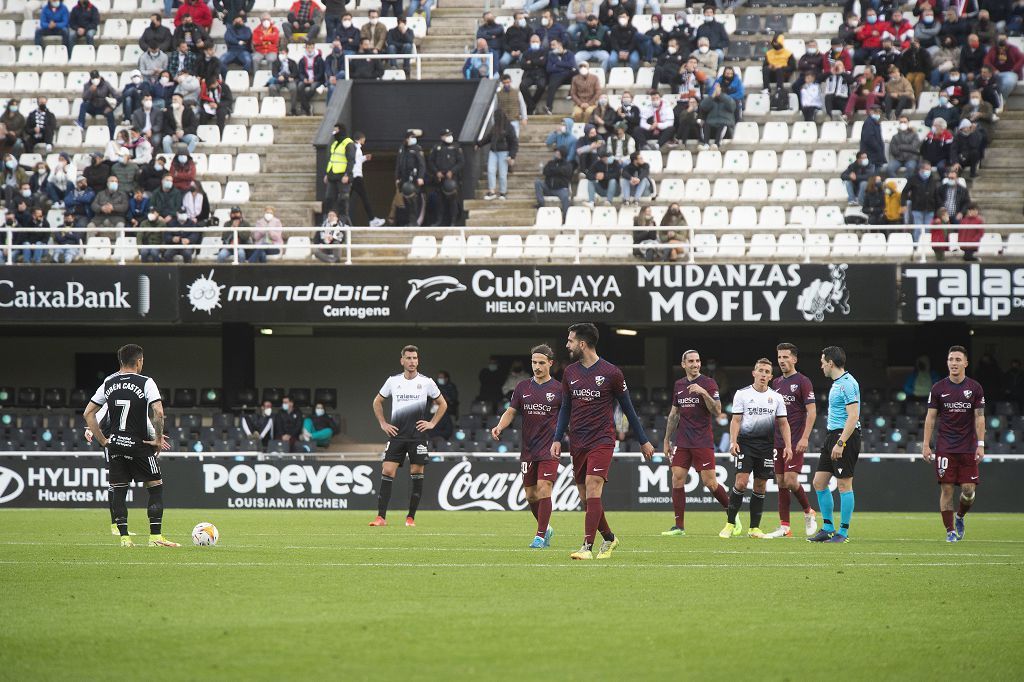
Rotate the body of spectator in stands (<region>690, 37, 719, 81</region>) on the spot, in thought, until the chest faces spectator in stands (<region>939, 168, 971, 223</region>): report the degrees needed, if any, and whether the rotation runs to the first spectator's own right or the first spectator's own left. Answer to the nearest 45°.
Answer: approximately 45° to the first spectator's own left

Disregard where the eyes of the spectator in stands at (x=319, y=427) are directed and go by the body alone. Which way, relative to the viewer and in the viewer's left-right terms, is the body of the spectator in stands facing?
facing the viewer

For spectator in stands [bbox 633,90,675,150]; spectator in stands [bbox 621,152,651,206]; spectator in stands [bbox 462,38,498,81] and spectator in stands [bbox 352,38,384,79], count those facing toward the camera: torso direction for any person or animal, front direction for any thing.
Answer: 4

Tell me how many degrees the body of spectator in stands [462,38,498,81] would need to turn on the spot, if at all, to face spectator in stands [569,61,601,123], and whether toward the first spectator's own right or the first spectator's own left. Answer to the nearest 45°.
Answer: approximately 45° to the first spectator's own left

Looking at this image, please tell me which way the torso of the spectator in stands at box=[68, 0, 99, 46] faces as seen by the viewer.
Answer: toward the camera

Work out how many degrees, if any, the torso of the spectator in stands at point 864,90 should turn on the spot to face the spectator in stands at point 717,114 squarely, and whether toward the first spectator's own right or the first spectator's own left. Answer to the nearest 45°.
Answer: approximately 45° to the first spectator's own right

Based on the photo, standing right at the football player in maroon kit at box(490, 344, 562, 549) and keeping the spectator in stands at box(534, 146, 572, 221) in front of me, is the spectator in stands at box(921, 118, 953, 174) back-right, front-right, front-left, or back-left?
front-right

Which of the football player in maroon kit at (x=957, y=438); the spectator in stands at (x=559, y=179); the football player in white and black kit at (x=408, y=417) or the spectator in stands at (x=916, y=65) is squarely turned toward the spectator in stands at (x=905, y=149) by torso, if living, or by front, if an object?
the spectator in stands at (x=916, y=65)

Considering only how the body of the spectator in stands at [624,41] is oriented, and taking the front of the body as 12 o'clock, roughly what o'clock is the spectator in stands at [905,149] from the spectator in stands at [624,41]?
the spectator in stands at [905,149] is roughly at 10 o'clock from the spectator in stands at [624,41].

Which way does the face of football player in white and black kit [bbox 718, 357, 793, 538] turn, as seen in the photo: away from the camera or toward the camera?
toward the camera

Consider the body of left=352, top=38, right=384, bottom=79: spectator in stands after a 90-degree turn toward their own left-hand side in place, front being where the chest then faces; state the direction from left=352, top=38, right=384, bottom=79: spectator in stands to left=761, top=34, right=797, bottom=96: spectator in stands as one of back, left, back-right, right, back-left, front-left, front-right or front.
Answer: front

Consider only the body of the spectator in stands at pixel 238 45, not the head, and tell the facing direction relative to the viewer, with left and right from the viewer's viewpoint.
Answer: facing the viewer

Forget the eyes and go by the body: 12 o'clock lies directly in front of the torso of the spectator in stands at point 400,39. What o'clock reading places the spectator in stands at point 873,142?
the spectator in stands at point 873,142 is roughly at 10 o'clock from the spectator in stands at point 400,39.

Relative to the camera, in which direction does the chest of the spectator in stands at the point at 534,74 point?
toward the camera

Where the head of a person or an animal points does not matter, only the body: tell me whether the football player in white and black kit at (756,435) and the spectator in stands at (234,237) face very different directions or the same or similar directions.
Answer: same or similar directions

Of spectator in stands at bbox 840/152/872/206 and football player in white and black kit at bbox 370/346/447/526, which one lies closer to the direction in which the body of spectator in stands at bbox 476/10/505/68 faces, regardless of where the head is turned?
the football player in white and black kit

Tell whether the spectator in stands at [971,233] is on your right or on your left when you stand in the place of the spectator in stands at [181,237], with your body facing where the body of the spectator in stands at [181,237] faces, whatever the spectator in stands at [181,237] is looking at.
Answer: on your left

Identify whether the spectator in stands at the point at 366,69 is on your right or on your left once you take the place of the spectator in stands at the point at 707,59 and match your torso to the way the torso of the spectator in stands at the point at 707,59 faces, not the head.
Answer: on your right

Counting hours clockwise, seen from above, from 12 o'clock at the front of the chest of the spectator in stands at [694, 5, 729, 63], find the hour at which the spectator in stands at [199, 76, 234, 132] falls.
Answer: the spectator in stands at [199, 76, 234, 132] is roughly at 3 o'clock from the spectator in stands at [694, 5, 729, 63].

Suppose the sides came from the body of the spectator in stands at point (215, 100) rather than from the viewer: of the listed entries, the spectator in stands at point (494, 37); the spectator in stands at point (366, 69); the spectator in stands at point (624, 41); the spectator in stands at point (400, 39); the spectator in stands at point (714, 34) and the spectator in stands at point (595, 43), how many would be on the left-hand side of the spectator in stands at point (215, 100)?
6
